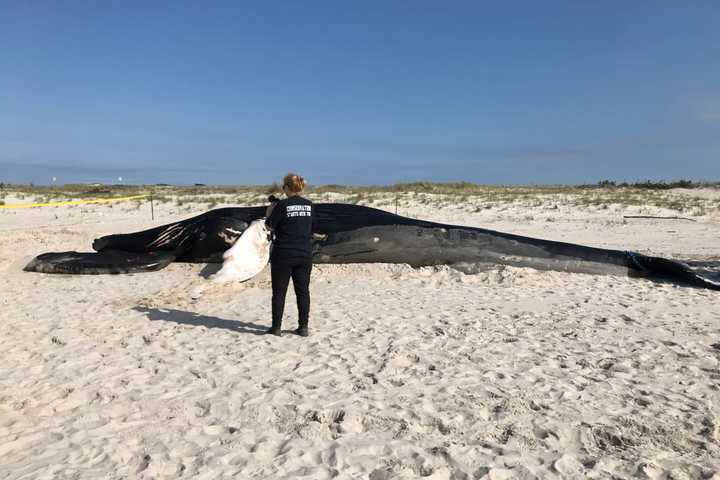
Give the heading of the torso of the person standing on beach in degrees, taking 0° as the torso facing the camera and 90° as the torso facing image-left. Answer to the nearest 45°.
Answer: approximately 135°

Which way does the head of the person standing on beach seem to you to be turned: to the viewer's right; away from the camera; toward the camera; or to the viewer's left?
away from the camera
